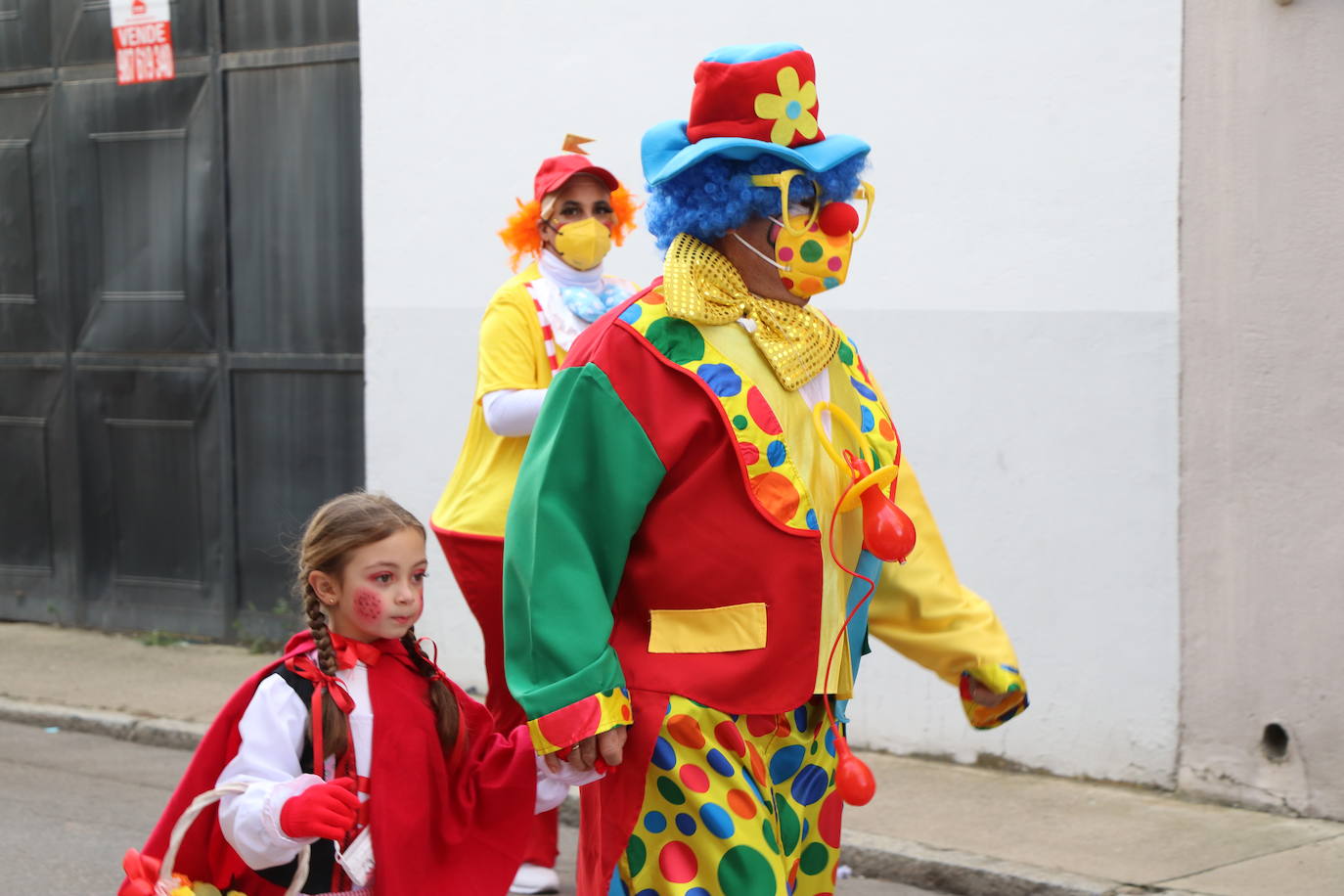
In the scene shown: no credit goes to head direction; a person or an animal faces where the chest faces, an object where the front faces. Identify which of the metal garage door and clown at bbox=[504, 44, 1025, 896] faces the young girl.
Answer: the metal garage door

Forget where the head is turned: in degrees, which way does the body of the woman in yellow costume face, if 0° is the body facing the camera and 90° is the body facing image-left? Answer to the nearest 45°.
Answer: approximately 315°

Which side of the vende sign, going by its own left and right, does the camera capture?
front

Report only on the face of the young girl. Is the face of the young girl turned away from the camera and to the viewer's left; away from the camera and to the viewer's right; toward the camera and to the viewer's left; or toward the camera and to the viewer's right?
toward the camera and to the viewer's right

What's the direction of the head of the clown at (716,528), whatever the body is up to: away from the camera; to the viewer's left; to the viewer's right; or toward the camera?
to the viewer's right

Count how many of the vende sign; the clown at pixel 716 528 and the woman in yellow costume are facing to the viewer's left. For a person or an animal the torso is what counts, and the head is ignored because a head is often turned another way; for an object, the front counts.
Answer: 0

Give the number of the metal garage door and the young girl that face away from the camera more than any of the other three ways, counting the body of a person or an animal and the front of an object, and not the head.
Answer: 0

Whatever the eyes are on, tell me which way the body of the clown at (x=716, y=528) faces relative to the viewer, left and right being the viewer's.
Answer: facing the viewer and to the right of the viewer

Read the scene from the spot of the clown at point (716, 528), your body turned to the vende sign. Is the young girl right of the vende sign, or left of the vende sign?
left

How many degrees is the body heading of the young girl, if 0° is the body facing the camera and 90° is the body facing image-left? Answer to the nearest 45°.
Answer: approximately 315°

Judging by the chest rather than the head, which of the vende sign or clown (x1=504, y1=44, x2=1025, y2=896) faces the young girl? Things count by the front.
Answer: the vende sign

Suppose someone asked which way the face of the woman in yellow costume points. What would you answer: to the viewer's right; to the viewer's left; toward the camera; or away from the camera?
toward the camera

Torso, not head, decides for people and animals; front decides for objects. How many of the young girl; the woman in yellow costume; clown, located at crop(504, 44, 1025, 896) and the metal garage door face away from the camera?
0

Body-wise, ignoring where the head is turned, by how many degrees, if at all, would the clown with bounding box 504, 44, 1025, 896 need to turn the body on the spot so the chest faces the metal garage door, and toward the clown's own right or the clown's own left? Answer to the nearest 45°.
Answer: approximately 180°
